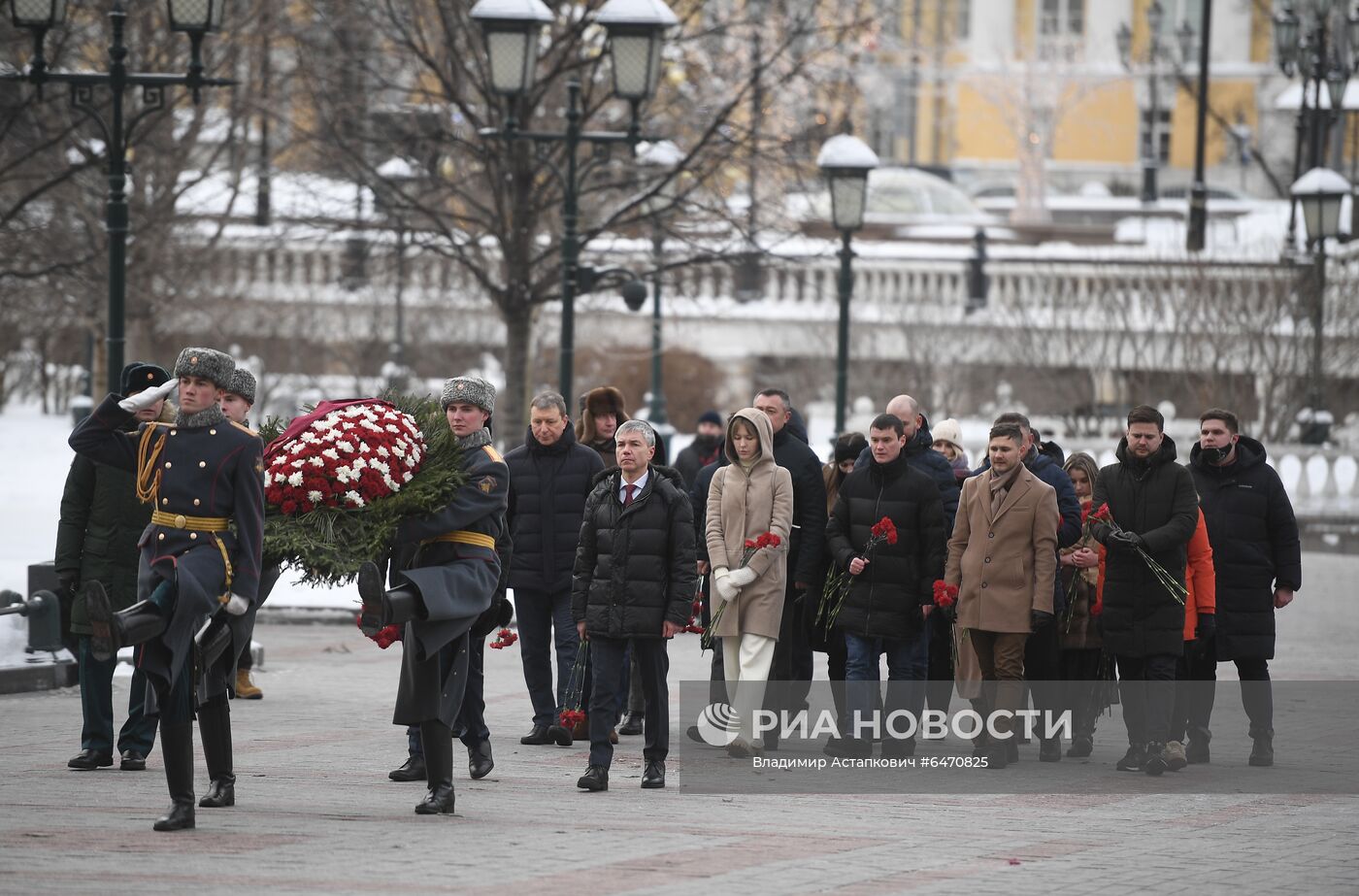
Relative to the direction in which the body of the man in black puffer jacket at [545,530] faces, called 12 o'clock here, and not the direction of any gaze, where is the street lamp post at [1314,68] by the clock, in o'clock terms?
The street lamp post is roughly at 7 o'clock from the man in black puffer jacket.

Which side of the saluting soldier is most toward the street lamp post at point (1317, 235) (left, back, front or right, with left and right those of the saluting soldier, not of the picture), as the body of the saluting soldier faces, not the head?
back

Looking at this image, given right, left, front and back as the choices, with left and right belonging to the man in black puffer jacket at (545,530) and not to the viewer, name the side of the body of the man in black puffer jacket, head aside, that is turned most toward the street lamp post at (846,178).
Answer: back

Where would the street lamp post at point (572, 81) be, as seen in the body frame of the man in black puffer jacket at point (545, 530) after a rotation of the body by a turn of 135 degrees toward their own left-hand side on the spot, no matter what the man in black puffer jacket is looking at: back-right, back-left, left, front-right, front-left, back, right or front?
front-left

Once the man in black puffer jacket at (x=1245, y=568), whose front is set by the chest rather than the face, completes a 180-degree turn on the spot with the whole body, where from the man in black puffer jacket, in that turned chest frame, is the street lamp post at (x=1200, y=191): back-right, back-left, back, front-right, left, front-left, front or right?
front-left

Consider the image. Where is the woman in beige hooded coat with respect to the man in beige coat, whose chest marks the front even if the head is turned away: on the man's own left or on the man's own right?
on the man's own right

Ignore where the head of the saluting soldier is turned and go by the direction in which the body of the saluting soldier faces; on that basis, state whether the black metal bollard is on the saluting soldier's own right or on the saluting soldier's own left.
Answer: on the saluting soldier's own right

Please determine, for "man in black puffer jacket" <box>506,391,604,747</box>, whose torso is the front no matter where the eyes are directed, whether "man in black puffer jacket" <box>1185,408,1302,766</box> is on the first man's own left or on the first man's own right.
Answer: on the first man's own left
